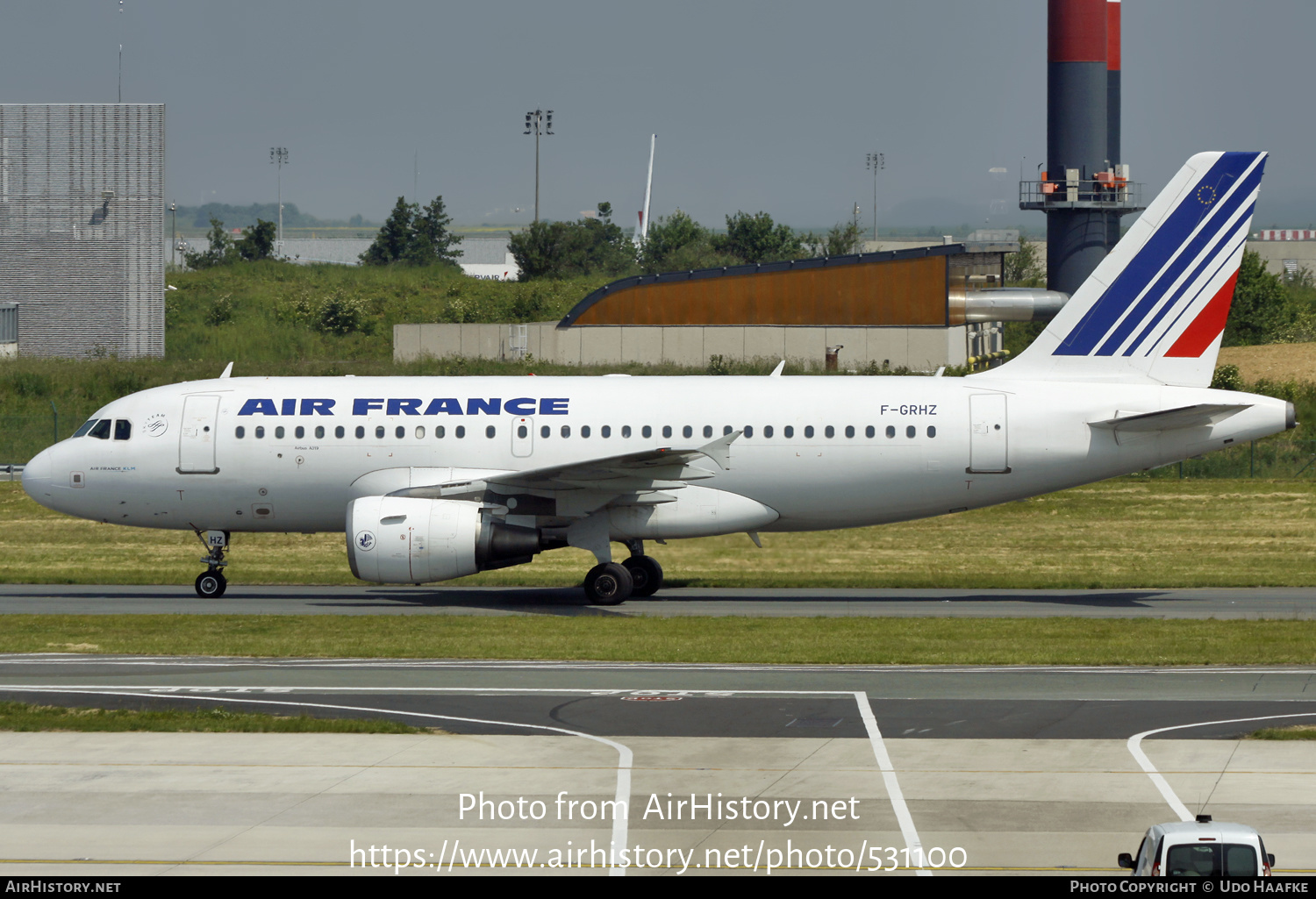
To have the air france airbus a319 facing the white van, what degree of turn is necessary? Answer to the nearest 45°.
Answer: approximately 90° to its left

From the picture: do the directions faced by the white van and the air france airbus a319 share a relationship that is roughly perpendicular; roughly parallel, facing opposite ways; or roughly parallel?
roughly perpendicular

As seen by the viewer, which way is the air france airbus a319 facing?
to the viewer's left

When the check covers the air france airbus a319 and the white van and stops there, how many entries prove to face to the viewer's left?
1

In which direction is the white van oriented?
away from the camera

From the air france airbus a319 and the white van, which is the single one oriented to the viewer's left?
the air france airbus a319
